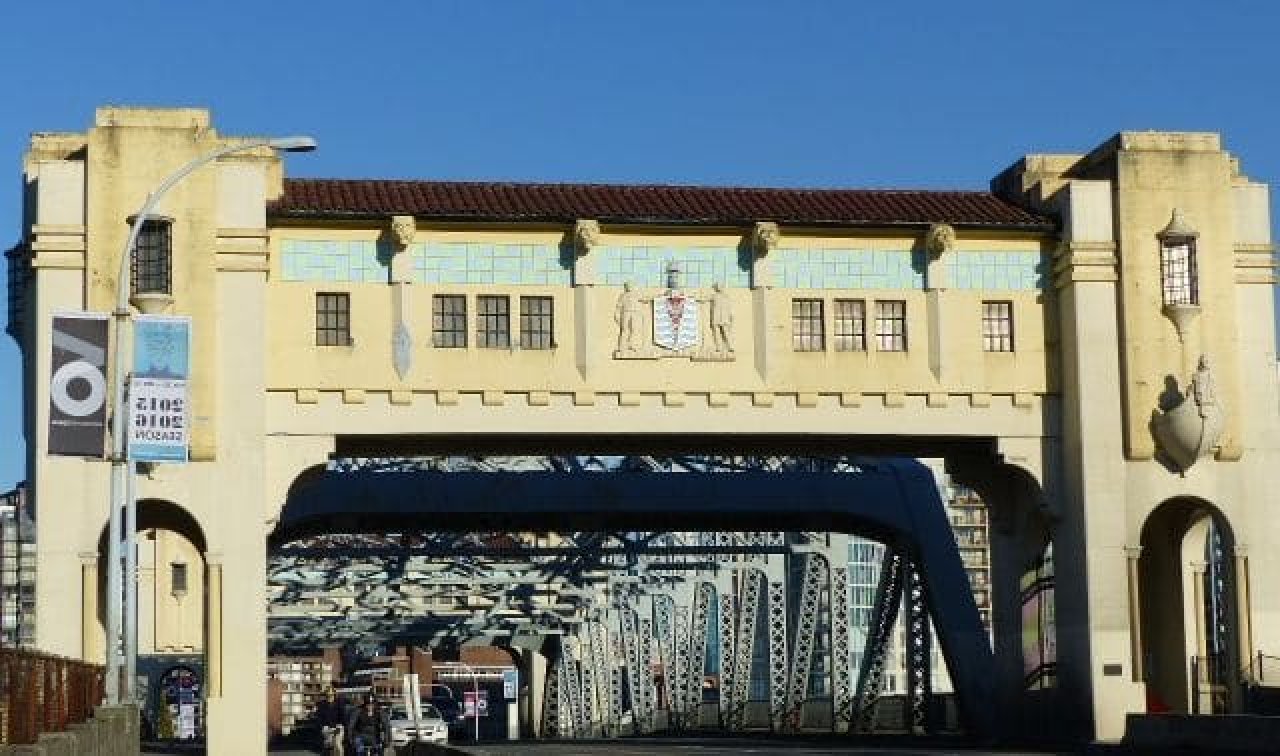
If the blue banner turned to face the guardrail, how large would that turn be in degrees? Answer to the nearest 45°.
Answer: approximately 180°

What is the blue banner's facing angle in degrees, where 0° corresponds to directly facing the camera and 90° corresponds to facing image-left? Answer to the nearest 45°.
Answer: approximately 180°
